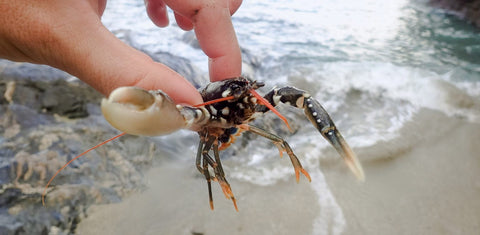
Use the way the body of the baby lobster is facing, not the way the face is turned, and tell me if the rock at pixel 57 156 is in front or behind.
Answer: behind

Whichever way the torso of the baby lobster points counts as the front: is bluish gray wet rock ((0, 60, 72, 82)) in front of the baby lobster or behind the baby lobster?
behind
